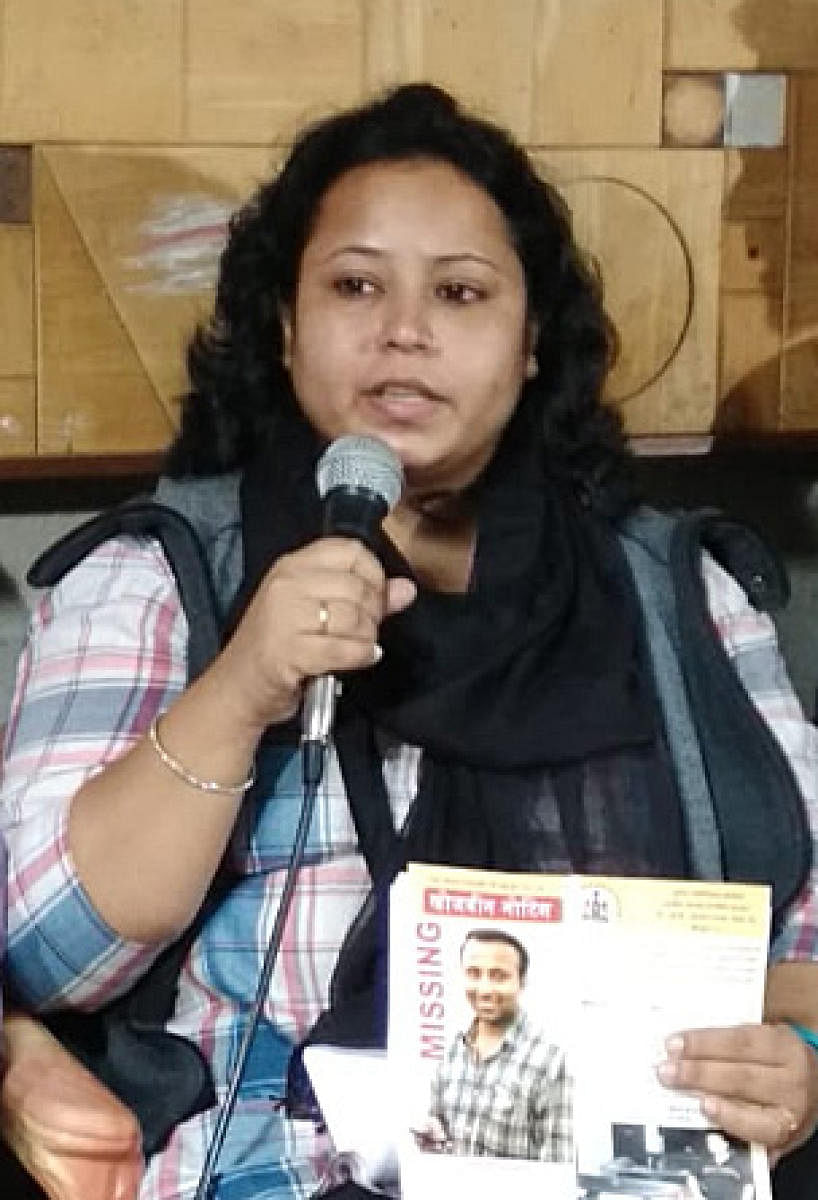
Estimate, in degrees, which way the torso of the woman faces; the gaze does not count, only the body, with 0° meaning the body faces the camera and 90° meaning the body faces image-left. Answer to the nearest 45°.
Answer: approximately 0°
